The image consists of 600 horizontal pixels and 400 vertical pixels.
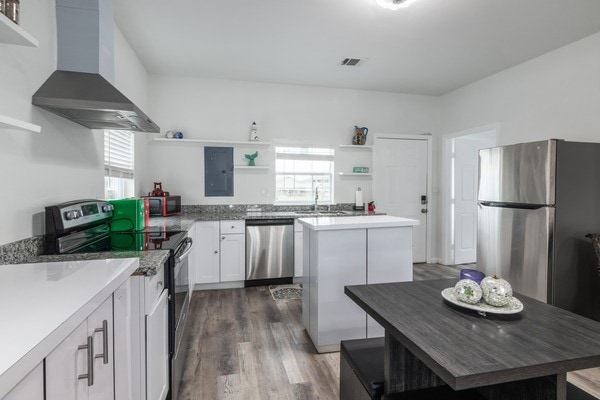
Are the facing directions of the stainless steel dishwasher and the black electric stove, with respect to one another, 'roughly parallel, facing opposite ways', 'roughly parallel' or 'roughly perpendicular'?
roughly perpendicular

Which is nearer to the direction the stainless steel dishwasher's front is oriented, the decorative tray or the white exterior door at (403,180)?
the decorative tray

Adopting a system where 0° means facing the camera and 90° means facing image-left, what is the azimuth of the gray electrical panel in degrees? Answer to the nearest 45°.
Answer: approximately 0°

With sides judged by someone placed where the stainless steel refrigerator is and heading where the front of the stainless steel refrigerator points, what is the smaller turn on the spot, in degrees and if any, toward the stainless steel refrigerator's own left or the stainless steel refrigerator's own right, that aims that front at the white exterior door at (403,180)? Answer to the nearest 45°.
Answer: approximately 90° to the stainless steel refrigerator's own right

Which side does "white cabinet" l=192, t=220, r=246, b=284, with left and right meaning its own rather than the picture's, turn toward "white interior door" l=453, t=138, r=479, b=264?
left

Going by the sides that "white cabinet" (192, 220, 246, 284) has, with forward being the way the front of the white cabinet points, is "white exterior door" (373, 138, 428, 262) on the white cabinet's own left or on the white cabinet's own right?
on the white cabinet's own left

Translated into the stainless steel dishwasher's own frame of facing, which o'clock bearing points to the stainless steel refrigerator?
The stainless steel refrigerator is roughly at 10 o'clock from the stainless steel dishwasher.

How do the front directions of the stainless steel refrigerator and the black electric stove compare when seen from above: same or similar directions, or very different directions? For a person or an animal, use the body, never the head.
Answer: very different directions

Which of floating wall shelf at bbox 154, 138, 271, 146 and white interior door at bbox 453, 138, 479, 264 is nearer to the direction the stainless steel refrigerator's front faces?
the floating wall shelf

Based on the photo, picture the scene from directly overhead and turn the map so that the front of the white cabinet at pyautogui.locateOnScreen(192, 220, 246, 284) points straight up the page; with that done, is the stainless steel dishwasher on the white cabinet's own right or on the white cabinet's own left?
on the white cabinet's own left
